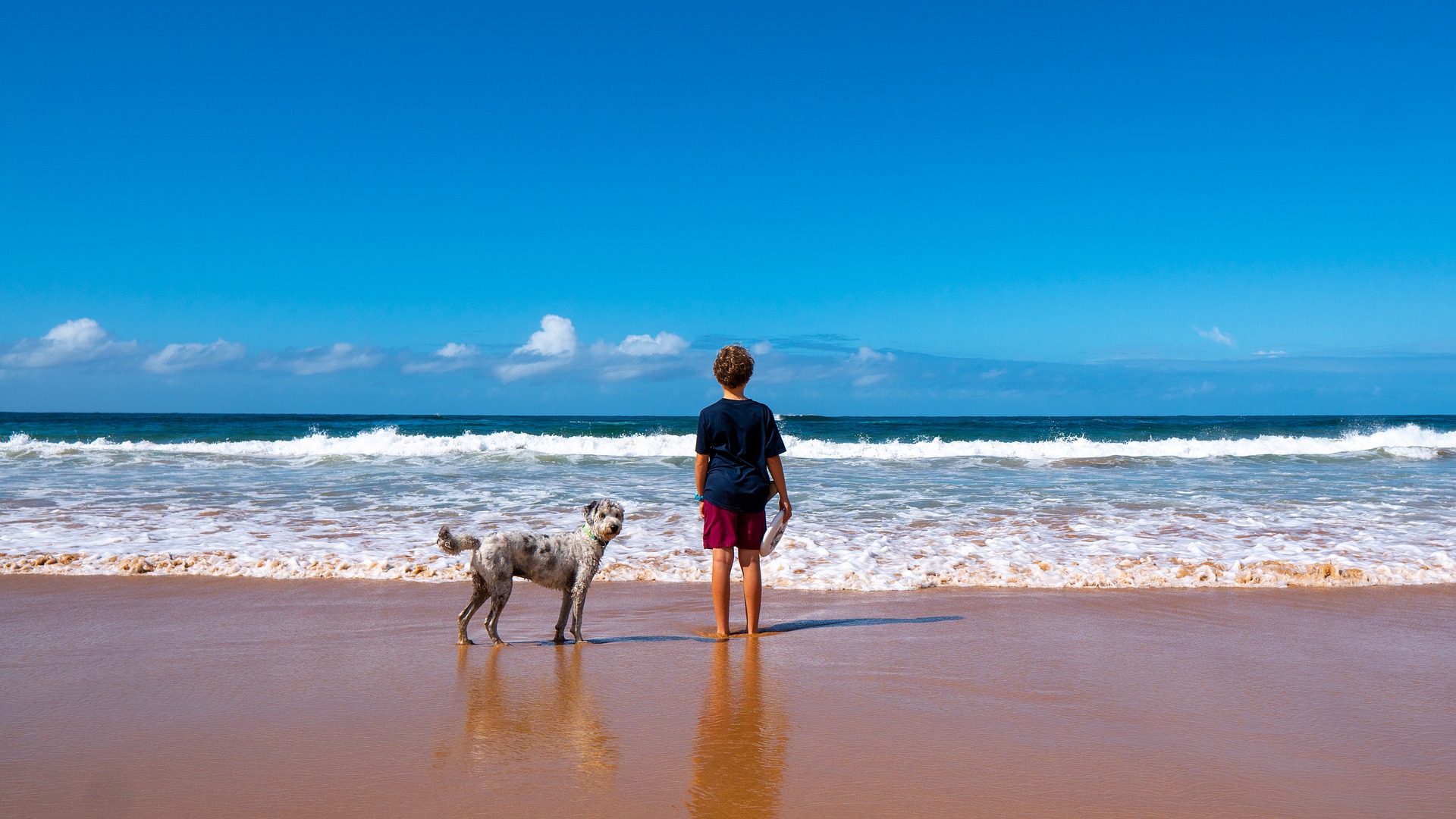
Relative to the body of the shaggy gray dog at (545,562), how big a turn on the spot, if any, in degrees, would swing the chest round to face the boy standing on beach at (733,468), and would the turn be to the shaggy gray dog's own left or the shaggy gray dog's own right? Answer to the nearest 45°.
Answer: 0° — it already faces them

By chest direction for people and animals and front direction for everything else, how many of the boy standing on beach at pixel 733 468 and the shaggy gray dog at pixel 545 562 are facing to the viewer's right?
1

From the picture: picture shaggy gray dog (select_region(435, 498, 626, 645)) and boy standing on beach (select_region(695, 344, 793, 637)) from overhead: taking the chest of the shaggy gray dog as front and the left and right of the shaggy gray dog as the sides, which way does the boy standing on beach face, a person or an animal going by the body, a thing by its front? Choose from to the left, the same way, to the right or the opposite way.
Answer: to the left

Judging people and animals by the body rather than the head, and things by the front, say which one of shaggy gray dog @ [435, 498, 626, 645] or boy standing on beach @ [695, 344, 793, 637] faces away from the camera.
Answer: the boy standing on beach

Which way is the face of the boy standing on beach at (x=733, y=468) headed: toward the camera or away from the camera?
away from the camera

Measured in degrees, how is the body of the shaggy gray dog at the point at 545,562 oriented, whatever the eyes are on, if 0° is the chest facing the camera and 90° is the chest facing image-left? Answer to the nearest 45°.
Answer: approximately 270°

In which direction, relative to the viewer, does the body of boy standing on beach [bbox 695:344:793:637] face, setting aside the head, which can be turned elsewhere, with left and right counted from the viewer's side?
facing away from the viewer

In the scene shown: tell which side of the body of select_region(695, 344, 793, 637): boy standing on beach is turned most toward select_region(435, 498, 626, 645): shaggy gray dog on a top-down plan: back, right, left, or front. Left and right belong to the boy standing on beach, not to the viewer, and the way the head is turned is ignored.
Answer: left
